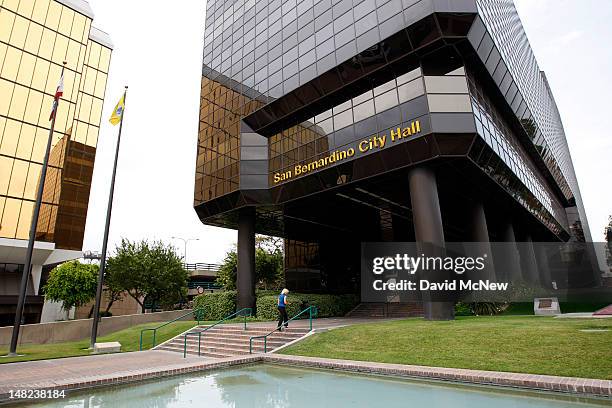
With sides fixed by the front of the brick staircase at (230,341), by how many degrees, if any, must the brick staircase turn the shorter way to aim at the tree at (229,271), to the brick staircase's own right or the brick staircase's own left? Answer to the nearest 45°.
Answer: approximately 180°

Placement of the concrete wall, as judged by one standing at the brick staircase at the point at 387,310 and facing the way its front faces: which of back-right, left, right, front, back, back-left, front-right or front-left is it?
right

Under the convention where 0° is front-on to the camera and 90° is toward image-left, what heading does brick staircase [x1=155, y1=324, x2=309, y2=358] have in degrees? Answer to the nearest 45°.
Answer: approximately 0°

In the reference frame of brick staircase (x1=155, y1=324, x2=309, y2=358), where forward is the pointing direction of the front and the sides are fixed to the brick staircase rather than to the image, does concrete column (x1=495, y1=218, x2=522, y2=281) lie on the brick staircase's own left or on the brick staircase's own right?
on the brick staircase's own left

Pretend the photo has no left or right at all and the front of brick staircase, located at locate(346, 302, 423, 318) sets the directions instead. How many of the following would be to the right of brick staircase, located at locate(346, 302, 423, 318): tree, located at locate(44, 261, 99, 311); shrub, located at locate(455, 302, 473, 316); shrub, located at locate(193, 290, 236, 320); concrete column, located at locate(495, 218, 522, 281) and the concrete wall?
3

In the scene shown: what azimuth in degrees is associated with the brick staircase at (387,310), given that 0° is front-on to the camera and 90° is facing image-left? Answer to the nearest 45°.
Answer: approximately 0°

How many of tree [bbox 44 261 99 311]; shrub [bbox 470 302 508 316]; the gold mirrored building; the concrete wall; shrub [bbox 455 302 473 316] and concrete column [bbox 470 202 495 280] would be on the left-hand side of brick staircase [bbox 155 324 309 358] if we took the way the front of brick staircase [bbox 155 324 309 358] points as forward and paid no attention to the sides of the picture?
3

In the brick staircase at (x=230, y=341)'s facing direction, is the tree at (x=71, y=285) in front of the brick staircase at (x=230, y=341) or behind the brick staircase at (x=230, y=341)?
behind

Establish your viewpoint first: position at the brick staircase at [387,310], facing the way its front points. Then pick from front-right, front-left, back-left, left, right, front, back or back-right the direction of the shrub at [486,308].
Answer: front-left

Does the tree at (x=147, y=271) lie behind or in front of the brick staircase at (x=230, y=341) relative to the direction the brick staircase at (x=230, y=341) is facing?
behind

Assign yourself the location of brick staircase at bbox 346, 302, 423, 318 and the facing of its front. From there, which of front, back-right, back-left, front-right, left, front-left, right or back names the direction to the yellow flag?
front-right

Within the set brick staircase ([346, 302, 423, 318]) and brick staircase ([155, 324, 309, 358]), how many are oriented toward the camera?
2

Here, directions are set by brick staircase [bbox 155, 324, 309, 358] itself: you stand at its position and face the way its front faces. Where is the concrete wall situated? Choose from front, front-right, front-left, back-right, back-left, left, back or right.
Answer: back-right

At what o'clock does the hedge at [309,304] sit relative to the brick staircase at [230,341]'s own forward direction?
The hedge is roughly at 7 o'clock from the brick staircase.

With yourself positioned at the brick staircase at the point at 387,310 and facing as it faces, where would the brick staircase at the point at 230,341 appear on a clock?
the brick staircase at the point at 230,341 is roughly at 1 o'clock from the brick staircase at the point at 387,310.

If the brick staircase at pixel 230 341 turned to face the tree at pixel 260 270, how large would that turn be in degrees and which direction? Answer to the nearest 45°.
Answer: approximately 180°
